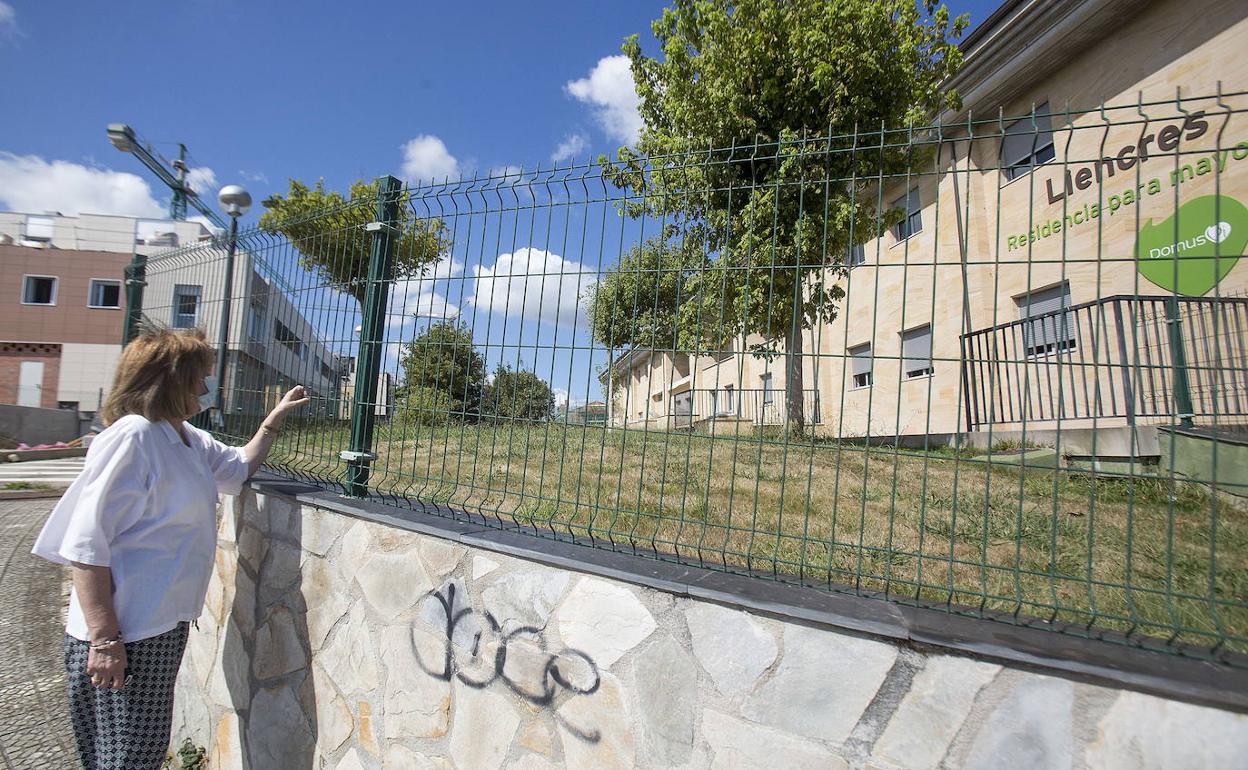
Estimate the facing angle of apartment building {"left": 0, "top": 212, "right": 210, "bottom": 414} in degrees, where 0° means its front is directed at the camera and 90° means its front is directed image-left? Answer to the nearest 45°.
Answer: approximately 0°

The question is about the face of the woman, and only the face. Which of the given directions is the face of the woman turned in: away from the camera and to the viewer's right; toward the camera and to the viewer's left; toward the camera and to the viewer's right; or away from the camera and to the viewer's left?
away from the camera and to the viewer's right

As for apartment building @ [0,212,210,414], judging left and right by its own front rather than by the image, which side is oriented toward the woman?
front

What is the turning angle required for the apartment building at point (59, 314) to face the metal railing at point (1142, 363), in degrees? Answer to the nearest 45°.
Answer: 0° — it already faces it
